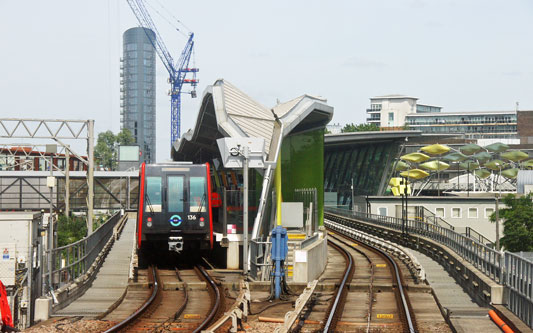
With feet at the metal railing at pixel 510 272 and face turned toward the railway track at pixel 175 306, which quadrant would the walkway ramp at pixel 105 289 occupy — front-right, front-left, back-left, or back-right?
front-right

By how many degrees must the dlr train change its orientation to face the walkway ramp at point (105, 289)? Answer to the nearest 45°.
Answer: approximately 45° to its right

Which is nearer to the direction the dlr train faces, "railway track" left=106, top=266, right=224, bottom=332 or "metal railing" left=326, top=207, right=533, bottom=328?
the railway track

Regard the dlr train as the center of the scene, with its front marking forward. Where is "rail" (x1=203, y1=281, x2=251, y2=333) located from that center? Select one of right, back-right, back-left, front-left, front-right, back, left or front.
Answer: front

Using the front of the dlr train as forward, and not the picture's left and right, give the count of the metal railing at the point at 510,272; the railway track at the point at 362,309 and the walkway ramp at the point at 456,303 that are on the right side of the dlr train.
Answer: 0

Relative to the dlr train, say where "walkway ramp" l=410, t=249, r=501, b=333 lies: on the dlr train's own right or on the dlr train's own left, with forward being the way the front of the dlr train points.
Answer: on the dlr train's own left

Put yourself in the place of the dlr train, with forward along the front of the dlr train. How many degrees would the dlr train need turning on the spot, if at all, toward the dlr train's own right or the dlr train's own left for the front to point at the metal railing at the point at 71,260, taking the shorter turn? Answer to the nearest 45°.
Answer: approximately 45° to the dlr train's own right

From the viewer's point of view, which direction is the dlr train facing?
toward the camera

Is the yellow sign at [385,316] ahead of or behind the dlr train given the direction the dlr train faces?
ahead

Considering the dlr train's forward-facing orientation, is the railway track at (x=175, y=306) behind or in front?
in front

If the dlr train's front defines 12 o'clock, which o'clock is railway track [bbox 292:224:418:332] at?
The railway track is roughly at 11 o'clock from the dlr train.

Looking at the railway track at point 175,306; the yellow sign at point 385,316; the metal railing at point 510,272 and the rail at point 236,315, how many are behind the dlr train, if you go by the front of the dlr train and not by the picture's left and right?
0
